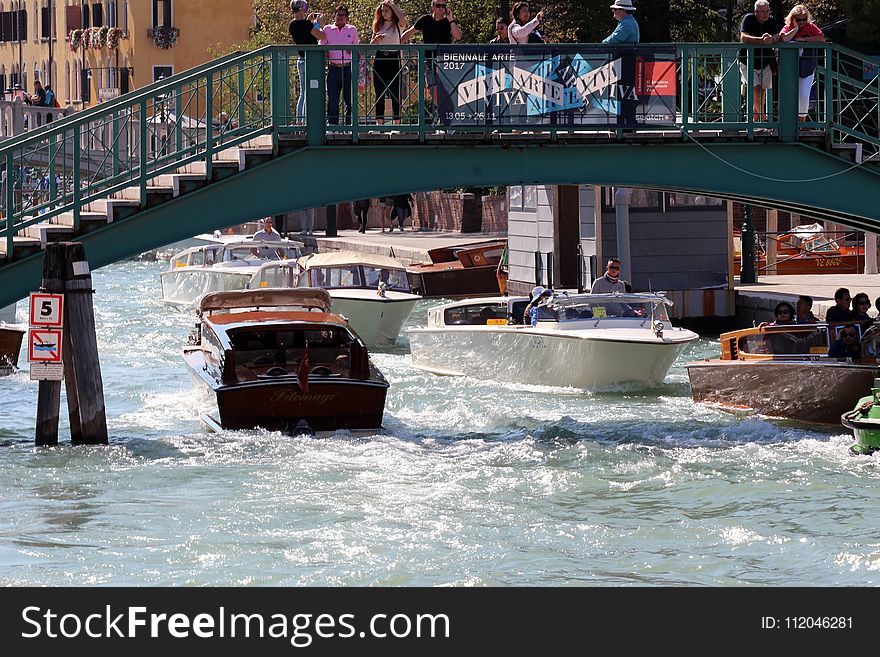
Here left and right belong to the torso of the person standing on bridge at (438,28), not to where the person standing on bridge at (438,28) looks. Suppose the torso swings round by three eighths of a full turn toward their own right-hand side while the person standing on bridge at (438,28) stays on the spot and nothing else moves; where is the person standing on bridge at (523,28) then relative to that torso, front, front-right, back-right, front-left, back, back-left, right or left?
right

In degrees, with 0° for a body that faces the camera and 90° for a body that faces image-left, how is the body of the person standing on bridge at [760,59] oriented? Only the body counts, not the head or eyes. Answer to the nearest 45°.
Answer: approximately 0°

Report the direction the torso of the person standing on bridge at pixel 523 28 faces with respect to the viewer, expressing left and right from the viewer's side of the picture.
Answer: facing the viewer and to the right of the viewer

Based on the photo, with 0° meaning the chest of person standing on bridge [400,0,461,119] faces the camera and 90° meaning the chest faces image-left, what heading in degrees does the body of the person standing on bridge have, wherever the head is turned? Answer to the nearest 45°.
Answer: approximately 0°

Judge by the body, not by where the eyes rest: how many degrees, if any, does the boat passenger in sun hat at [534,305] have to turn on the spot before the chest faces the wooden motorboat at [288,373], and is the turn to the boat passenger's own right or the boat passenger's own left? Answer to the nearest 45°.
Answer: approximately 90° to the boat passenger's own right

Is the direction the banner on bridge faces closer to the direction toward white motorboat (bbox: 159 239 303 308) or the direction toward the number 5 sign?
the number 5 sign

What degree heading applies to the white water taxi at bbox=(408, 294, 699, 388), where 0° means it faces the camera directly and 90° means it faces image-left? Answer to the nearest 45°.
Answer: approximately 315°

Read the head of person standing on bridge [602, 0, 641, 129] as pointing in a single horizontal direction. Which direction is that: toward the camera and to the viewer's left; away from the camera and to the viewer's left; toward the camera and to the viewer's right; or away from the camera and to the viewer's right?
toward the camera and to the viewer's left

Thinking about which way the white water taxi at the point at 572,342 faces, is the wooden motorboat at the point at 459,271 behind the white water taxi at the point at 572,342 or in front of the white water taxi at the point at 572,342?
behind

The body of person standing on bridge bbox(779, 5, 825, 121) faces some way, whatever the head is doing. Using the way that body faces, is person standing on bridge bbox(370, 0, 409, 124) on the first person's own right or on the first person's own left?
on the first person's own right
